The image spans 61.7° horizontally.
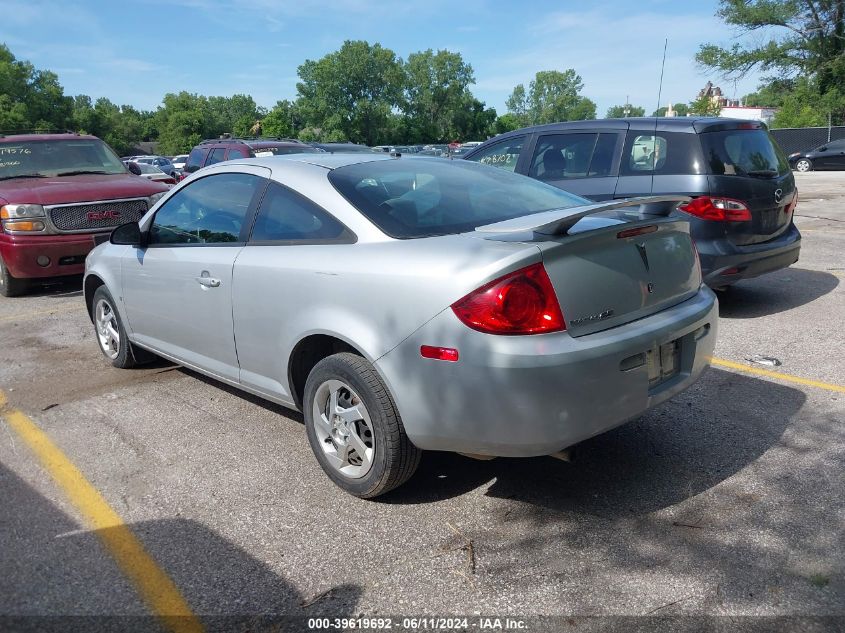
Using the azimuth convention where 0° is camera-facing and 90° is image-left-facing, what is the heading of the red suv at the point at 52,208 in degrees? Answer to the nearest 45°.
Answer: approximately 315°

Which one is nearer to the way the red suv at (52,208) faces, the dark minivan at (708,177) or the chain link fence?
the dark minivan

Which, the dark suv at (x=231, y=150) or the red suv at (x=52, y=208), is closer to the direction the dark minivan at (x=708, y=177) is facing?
the dark suv

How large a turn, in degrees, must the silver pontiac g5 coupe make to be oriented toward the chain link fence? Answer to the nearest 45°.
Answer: approximately 90° to its right

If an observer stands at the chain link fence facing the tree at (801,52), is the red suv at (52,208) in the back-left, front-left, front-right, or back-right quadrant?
back-left

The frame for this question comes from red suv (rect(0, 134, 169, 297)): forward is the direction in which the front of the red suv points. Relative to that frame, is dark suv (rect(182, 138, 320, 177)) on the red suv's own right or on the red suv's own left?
on the red suv's own left

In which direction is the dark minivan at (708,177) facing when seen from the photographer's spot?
facing away from the viewer and to the left of the viewer

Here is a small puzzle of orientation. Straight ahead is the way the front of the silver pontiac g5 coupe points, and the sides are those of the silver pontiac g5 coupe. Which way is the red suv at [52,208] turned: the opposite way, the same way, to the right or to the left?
the opposite way

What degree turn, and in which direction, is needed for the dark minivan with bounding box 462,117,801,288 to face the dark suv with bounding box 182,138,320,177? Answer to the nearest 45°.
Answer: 0° — it already faces it

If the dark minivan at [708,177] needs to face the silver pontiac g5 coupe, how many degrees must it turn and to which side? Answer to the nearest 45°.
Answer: approximately 135° to its left

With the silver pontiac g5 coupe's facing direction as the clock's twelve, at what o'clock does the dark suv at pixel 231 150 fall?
The dark suv is roughly at 1 o'clock from the silver pontiac g5 coupe.

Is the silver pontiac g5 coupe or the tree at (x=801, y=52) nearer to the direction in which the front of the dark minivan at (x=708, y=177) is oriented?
the tree

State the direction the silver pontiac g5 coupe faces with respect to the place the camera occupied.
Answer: facing away from the viewer and to the left of the viewer
